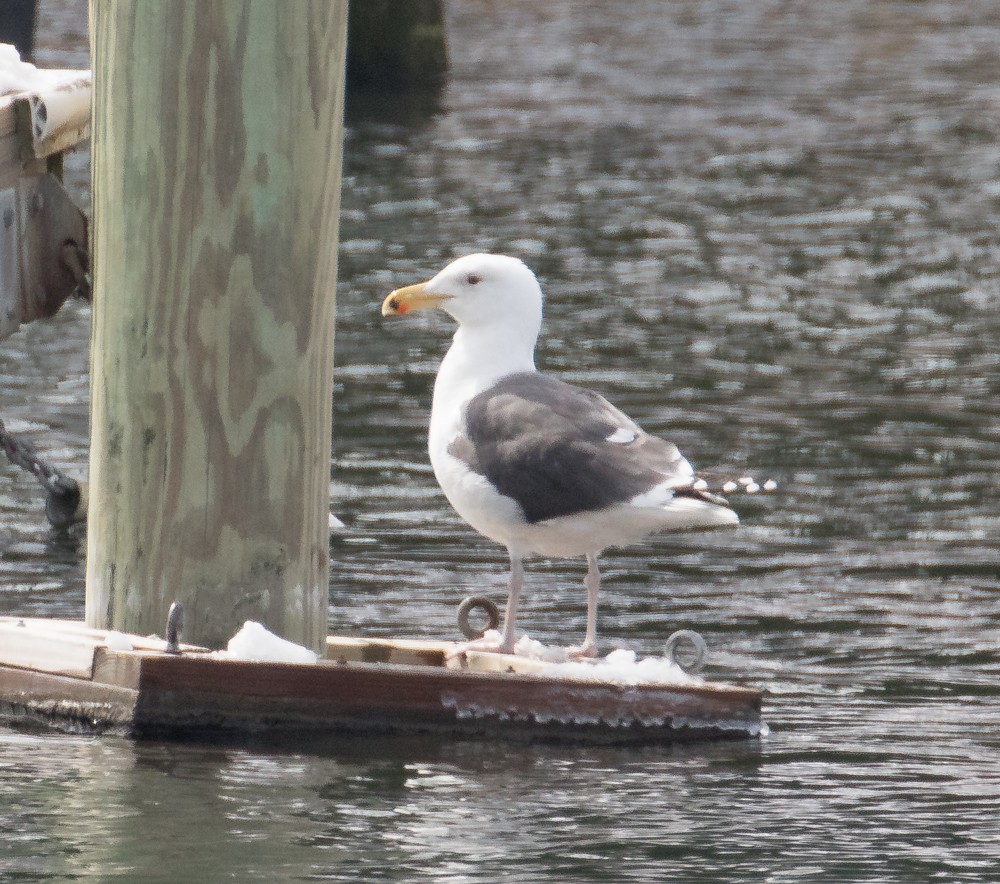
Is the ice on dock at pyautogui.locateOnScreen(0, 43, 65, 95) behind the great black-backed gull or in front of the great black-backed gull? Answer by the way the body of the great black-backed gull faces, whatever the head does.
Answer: in front

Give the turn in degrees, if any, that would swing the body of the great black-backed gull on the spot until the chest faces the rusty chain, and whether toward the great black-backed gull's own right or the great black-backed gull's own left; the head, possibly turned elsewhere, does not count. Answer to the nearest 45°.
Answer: approximately 45° to the great black-backed gull's own right

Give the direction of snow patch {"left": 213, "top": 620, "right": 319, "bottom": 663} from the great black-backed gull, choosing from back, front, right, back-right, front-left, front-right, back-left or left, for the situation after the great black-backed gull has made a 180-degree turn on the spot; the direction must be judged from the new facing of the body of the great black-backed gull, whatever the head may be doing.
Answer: back-right

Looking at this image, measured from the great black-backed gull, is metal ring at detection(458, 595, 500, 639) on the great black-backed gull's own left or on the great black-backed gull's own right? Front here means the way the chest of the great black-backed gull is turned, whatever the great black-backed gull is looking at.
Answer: on the great black-backed gull's own right

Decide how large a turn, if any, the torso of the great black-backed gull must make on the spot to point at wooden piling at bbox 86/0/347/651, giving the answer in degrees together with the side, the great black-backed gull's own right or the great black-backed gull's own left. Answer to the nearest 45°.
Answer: approximately 45° to the great black-backed gull's own left

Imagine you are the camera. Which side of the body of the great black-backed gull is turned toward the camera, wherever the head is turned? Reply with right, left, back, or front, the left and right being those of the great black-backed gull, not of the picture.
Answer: left
